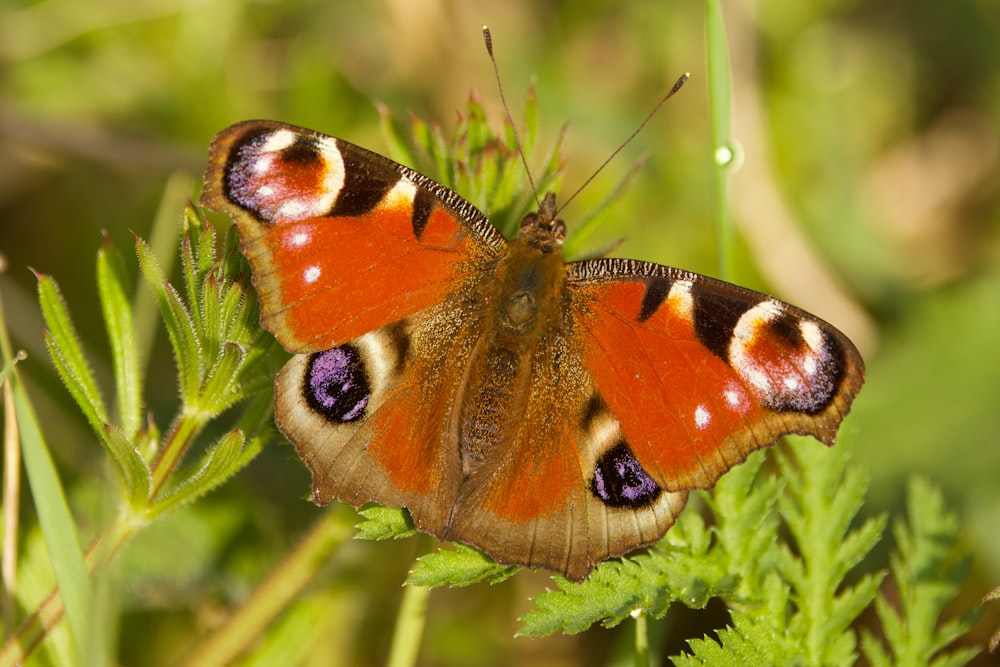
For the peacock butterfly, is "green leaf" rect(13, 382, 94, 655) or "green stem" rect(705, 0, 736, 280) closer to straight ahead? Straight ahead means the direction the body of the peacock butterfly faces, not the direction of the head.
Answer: the green stem

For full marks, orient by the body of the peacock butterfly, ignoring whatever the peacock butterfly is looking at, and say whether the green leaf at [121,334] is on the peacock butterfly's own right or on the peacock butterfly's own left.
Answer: on the peacock butterfly's own left

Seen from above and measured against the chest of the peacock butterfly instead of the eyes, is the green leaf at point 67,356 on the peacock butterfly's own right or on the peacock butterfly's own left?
on the peacock butterfly's own left

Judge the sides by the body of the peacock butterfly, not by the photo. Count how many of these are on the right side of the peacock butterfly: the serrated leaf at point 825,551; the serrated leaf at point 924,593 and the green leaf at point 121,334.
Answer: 2

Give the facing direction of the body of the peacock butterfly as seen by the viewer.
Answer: away from the camera

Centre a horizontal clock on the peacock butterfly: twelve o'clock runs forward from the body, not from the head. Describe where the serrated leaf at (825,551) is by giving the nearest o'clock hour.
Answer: The serrated leaf is roughly at 3 o'clock from the peacock butterfly.

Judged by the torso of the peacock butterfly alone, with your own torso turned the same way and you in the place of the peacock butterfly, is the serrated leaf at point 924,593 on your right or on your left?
on your right
